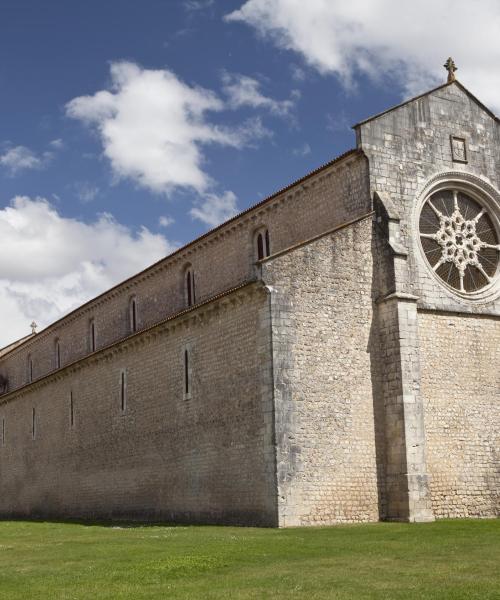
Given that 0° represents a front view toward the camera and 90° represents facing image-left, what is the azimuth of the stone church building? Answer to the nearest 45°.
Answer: approximately 315°
